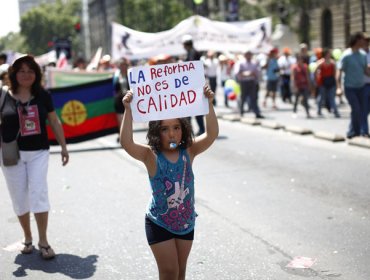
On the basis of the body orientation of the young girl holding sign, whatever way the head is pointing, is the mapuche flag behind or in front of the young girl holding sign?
behind

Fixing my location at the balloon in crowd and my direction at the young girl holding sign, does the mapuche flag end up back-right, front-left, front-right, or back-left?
front-right

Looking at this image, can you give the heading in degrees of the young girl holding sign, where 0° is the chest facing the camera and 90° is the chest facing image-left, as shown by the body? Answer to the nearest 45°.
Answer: approximately 0°

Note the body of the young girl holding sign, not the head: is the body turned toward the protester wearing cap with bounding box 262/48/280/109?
no

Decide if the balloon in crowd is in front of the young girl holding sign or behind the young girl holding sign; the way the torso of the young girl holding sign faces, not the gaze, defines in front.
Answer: behind

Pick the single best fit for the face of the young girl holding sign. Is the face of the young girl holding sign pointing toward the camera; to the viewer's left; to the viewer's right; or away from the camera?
toward the camera
